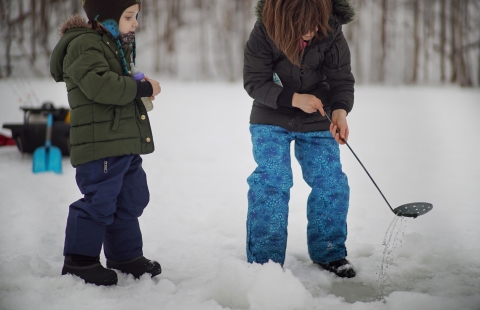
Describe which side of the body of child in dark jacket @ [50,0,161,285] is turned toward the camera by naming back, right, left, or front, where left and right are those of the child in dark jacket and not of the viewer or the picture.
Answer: right

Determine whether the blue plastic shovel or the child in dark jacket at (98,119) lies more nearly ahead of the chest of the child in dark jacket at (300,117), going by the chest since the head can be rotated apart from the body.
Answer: the child in dark jacket

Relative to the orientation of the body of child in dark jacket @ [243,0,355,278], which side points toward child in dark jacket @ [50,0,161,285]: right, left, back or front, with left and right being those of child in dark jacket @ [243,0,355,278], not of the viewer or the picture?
right

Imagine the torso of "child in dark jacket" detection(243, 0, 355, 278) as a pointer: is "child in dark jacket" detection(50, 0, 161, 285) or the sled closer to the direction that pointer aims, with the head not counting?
the child in dark jacket

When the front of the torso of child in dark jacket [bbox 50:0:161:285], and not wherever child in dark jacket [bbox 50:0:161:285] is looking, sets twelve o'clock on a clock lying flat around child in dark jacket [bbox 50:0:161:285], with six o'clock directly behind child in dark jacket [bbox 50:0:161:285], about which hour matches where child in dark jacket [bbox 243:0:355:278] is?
child in dark jacket [bbox 243:0:355:278] is roughly at 12 o'clock from child in dark jacket [bbox 50:0:161:285].

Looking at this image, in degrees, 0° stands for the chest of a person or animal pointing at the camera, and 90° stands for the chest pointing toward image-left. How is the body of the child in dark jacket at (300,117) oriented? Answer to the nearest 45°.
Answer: approximately 0°

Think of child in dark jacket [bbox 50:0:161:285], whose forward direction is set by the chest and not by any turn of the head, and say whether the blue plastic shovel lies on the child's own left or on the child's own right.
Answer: on the child's own left

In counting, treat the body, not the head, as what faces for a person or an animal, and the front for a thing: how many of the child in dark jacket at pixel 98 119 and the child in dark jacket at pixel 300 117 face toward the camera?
1

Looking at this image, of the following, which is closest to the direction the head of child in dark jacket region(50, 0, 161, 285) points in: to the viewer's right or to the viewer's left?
to the viewer's right

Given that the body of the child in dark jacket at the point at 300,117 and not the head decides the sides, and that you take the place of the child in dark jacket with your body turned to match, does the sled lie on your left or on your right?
on your right
